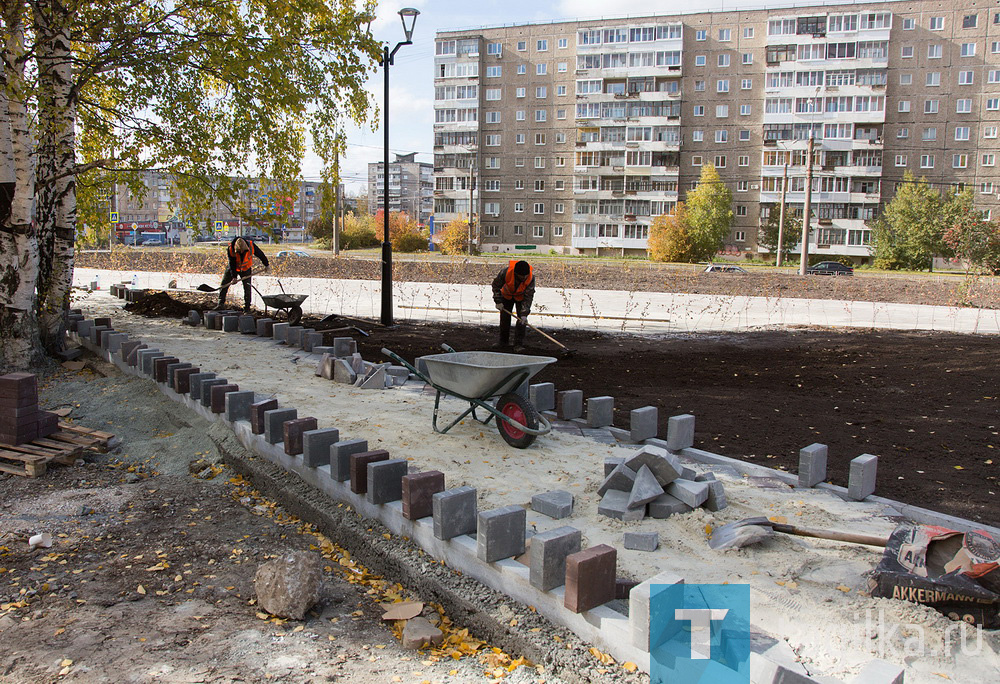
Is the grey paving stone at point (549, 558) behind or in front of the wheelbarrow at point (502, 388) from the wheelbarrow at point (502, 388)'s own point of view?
in front

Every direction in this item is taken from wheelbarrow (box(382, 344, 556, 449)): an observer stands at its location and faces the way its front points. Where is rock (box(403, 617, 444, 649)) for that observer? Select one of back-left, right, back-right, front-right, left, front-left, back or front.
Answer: front-right

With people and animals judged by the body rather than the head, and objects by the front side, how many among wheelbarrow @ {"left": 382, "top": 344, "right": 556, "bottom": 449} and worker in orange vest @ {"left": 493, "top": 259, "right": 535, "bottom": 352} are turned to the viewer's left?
0

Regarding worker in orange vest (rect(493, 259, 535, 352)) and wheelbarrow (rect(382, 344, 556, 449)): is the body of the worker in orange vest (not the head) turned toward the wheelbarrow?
yes

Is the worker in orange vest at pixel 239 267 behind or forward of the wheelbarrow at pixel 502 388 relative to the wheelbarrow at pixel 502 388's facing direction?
behind

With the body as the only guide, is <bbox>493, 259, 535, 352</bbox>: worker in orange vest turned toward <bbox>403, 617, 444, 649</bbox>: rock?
yes

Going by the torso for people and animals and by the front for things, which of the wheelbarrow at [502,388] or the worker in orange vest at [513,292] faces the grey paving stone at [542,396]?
the worker in orange vest

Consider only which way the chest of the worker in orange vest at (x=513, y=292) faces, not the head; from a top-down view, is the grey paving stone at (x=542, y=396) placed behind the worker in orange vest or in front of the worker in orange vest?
in front

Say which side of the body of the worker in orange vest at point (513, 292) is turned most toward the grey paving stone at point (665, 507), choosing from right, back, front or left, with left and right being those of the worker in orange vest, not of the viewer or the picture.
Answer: front

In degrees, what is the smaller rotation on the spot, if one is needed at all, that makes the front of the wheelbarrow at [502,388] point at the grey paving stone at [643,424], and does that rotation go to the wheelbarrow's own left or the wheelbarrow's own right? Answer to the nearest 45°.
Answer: approximately 45° to the wheelbarrow's own left

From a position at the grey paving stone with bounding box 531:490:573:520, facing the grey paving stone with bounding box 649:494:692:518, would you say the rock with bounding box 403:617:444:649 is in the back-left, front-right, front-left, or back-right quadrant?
back-right

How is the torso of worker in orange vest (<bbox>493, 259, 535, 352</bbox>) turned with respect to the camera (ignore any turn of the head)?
toward the camera

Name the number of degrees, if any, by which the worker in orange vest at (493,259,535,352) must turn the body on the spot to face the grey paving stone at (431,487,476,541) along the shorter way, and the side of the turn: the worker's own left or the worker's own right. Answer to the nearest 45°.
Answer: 0° — they already face it

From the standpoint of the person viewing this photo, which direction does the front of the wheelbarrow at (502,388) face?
facing the viewer and to the right of the viewer

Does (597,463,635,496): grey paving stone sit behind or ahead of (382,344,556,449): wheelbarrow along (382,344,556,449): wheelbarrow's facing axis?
ahead

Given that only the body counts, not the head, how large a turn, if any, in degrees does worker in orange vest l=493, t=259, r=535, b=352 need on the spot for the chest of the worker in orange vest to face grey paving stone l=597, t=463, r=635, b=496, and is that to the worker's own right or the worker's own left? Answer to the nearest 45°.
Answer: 0° — they already face it

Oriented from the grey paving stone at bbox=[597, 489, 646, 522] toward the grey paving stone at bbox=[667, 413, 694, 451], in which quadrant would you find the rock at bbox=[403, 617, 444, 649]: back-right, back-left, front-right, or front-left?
back-left
